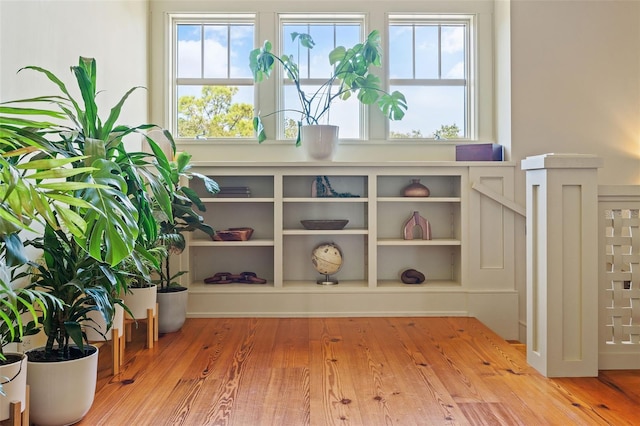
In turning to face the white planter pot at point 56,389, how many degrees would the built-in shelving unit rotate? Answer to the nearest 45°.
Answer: approximately 45° to its right

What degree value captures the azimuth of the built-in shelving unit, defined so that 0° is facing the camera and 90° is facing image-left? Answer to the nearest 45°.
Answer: approximately 0°

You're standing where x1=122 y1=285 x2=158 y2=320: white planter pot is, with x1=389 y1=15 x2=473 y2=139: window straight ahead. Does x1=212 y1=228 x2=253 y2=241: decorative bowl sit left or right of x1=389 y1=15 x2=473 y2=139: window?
left

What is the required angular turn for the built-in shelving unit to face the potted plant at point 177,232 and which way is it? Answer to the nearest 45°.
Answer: approximately 45° to its right
